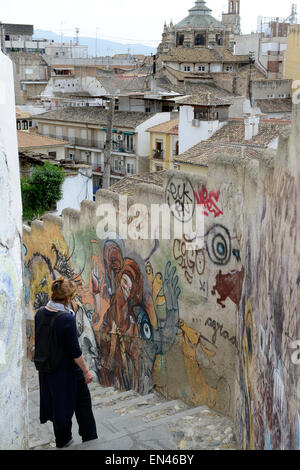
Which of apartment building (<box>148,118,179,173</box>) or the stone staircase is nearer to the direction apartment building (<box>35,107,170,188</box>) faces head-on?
the stone staircase

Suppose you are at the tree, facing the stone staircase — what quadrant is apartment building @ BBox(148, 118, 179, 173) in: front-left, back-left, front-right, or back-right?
back-left

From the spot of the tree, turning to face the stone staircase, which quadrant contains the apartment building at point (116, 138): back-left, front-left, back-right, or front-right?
back-left

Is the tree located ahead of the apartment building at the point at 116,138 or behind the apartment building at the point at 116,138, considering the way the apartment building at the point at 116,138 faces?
ahead

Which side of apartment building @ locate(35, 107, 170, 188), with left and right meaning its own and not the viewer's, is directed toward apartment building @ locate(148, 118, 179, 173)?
left

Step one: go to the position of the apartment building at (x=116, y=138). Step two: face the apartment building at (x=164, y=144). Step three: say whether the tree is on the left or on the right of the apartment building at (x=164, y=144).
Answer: right

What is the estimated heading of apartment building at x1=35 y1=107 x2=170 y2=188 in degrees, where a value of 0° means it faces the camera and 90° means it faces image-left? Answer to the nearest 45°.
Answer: approximately 45°

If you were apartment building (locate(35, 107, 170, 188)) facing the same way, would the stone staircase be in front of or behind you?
in front

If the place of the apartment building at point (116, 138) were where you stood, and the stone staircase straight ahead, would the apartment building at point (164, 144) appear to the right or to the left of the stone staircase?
left

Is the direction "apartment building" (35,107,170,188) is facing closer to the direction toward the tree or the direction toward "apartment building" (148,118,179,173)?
the tree
